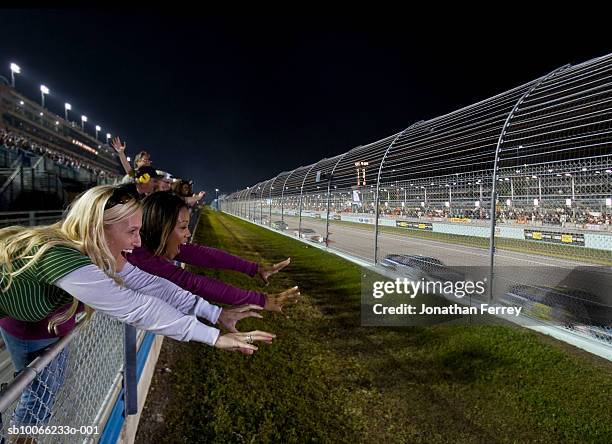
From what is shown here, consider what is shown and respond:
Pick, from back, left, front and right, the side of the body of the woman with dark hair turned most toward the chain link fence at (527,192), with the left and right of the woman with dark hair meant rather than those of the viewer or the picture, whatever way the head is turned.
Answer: front

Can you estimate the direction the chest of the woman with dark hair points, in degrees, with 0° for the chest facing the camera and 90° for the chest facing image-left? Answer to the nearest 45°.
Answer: approximately 270°

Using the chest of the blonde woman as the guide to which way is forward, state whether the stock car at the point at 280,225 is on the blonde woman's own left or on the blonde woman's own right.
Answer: on the blonde woman's own left

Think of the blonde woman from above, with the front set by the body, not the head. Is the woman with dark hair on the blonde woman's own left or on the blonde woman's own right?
on the blonde woman's own left

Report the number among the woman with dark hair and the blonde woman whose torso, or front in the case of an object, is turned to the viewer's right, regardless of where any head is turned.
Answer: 2

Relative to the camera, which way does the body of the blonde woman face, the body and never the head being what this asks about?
to the viewer's right

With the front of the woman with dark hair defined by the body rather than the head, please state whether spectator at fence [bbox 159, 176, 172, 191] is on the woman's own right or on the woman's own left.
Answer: on the woman's own left

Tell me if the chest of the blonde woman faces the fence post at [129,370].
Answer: no

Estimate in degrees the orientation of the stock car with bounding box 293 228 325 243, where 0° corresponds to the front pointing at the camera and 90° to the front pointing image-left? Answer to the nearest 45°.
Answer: approximately 315°

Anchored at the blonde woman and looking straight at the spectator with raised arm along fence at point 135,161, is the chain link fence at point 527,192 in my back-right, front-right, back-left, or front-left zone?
front-right

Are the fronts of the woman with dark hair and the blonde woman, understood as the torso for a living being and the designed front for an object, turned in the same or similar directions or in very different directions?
same or similar directions

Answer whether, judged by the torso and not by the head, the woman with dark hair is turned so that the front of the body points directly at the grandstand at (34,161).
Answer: no

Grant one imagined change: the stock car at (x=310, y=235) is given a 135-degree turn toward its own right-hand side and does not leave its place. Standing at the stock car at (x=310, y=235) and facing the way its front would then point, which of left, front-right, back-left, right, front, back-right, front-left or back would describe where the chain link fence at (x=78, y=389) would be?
left

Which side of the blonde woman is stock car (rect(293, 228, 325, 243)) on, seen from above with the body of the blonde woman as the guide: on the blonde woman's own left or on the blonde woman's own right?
on the blonde woman's own left
